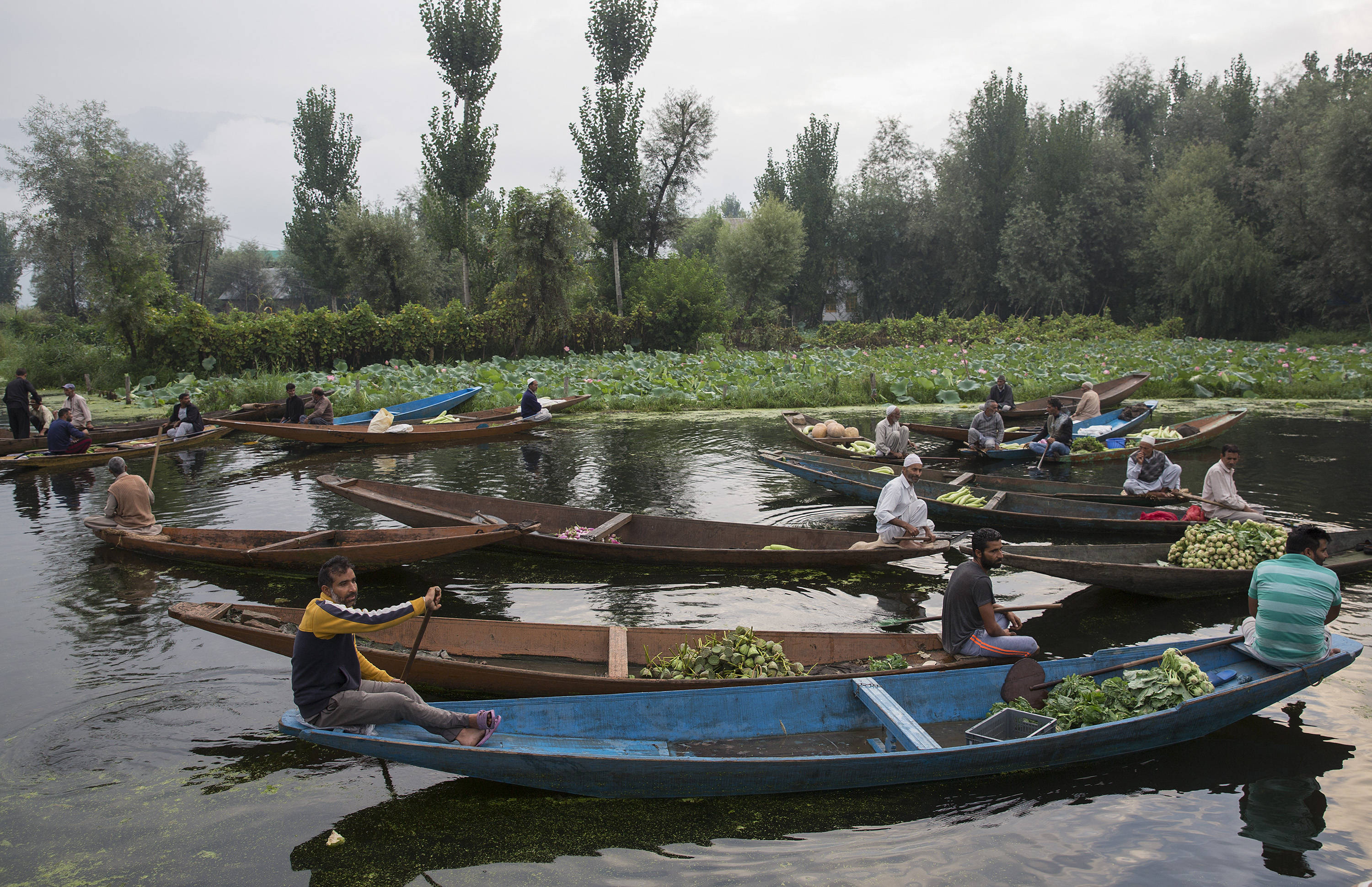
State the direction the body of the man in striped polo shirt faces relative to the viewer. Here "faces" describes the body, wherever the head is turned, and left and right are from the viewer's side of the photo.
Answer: facing away from the viewer

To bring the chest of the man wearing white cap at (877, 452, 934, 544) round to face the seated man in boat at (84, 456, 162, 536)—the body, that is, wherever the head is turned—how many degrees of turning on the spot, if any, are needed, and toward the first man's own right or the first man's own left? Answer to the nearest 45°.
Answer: approximately 135° to the first man's own right

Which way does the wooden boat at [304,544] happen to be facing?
to the viewer's right

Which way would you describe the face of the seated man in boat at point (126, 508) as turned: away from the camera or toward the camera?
away from the camera

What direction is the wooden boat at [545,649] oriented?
to the viewer's left

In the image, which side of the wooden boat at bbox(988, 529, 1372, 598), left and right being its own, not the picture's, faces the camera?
left

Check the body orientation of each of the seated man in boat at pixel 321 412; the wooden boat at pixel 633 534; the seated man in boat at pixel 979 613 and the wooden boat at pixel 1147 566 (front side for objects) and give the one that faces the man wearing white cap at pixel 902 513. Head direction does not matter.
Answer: the wooden boat at pixel 1147 566
